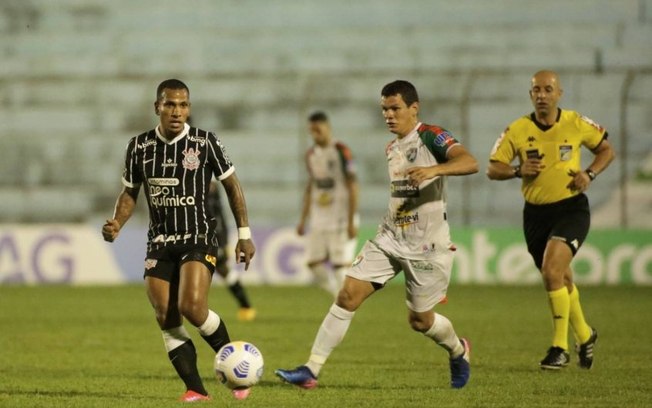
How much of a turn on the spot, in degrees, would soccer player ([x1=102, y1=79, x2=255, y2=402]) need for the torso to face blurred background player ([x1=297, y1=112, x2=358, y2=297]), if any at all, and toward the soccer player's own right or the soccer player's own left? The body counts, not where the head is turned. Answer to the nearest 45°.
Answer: approximately 180°

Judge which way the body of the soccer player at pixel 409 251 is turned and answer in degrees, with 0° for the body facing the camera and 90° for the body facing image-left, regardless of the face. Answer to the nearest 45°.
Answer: approximately 45°

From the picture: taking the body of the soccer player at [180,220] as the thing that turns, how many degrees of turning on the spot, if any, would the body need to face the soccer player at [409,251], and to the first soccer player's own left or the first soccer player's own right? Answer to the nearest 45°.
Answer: approximately 90° to the first soccer player's own left

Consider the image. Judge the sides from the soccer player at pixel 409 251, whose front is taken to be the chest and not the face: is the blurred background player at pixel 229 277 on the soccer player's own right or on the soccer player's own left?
on the soccer player's own right

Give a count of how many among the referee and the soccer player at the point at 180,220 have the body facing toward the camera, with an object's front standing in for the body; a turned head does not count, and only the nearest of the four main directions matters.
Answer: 2

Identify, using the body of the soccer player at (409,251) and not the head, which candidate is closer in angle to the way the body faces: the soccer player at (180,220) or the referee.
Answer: the soccer player

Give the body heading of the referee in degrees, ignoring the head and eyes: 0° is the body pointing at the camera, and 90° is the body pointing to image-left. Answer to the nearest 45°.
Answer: approximately 0°

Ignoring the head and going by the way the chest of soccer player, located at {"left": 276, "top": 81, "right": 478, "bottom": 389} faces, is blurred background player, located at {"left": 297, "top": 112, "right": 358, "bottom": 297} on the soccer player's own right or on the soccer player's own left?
on the soccer player's own right

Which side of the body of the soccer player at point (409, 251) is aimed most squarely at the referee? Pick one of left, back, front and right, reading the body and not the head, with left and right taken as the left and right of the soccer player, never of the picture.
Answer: back
